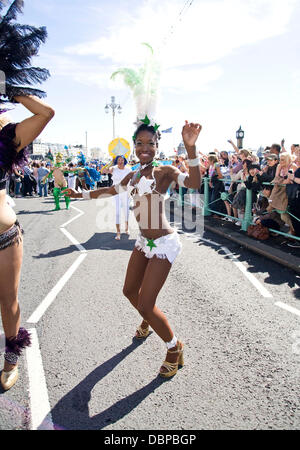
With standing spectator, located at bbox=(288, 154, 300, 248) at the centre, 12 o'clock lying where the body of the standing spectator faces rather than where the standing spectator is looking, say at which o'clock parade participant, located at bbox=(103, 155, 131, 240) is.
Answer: The parade participant is roughly at 12 o'clock from the standing spectator.

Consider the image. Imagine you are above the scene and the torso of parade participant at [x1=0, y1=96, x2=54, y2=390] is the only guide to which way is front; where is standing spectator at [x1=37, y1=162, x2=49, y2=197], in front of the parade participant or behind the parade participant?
behind

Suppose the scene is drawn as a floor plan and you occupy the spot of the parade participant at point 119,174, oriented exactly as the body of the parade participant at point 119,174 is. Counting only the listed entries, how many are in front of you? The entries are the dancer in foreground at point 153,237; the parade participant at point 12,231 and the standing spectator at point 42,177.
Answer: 2

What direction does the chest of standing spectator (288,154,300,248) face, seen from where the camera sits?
to the viewer's left

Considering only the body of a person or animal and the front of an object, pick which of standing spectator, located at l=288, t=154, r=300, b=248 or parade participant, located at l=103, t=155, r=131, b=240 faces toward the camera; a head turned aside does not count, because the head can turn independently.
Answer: the parade participant

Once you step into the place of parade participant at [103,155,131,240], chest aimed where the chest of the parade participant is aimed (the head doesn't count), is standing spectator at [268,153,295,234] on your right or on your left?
on your left

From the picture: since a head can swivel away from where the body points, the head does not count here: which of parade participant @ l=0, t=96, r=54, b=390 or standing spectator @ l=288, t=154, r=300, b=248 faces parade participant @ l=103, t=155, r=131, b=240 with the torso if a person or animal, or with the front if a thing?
the standing spectator

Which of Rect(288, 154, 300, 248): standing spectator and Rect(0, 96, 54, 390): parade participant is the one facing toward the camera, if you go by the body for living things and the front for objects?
the parade participant

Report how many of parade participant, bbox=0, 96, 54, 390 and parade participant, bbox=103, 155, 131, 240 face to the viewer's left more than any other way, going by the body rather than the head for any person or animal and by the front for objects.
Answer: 0

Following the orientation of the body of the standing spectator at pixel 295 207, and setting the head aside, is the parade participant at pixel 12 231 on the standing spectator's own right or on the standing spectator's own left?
on the standing spectator's own left

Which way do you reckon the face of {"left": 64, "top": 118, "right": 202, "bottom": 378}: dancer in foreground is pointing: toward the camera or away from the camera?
toward the camera

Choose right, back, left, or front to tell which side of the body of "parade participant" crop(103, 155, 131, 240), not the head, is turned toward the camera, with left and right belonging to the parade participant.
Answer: front

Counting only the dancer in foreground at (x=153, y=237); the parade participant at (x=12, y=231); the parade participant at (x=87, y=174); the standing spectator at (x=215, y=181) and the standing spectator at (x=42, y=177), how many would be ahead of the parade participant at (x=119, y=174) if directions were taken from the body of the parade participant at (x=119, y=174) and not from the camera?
2
